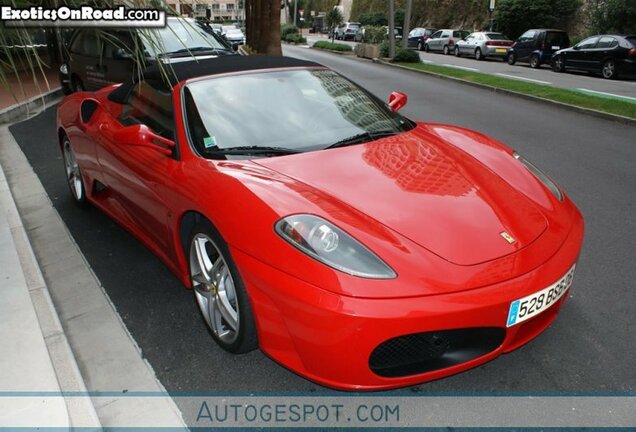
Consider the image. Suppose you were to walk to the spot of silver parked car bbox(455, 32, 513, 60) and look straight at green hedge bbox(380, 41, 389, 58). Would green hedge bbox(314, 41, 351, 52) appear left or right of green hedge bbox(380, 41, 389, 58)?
right

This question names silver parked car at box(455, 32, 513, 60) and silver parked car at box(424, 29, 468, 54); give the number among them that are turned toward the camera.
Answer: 0

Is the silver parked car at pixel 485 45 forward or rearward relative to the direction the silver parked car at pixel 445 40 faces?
rearward

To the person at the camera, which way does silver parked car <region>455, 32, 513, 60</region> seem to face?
facing away from the viewer and to the left of the viewer

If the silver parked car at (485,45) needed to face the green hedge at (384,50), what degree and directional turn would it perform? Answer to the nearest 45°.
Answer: approximately 45° to its left

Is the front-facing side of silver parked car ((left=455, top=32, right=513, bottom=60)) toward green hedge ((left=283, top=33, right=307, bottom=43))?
yes

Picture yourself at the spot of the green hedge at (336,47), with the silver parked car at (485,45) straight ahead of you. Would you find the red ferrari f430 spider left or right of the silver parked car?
right

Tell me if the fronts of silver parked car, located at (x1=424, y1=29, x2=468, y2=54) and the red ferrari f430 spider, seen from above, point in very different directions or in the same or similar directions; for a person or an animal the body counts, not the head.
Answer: very different directions

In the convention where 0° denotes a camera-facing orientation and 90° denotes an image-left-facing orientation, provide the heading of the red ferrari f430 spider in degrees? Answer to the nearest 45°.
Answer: approximately 315°

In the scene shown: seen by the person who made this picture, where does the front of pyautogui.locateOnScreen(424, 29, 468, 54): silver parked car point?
facing away from the viewer and to the left of the viewer

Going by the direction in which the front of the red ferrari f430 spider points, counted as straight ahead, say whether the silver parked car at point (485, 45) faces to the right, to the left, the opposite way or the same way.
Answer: the opposite way

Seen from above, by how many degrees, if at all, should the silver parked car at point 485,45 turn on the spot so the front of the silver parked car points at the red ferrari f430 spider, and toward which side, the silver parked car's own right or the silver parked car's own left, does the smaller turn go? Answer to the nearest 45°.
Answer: approximately 135° to the silver parked car's own left

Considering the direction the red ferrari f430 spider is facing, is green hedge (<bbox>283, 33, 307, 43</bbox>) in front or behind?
behind

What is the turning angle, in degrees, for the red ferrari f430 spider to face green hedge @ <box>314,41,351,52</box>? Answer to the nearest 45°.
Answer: approximately 135° to its left

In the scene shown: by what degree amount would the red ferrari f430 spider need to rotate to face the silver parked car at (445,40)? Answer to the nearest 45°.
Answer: approximately 135° to its left
